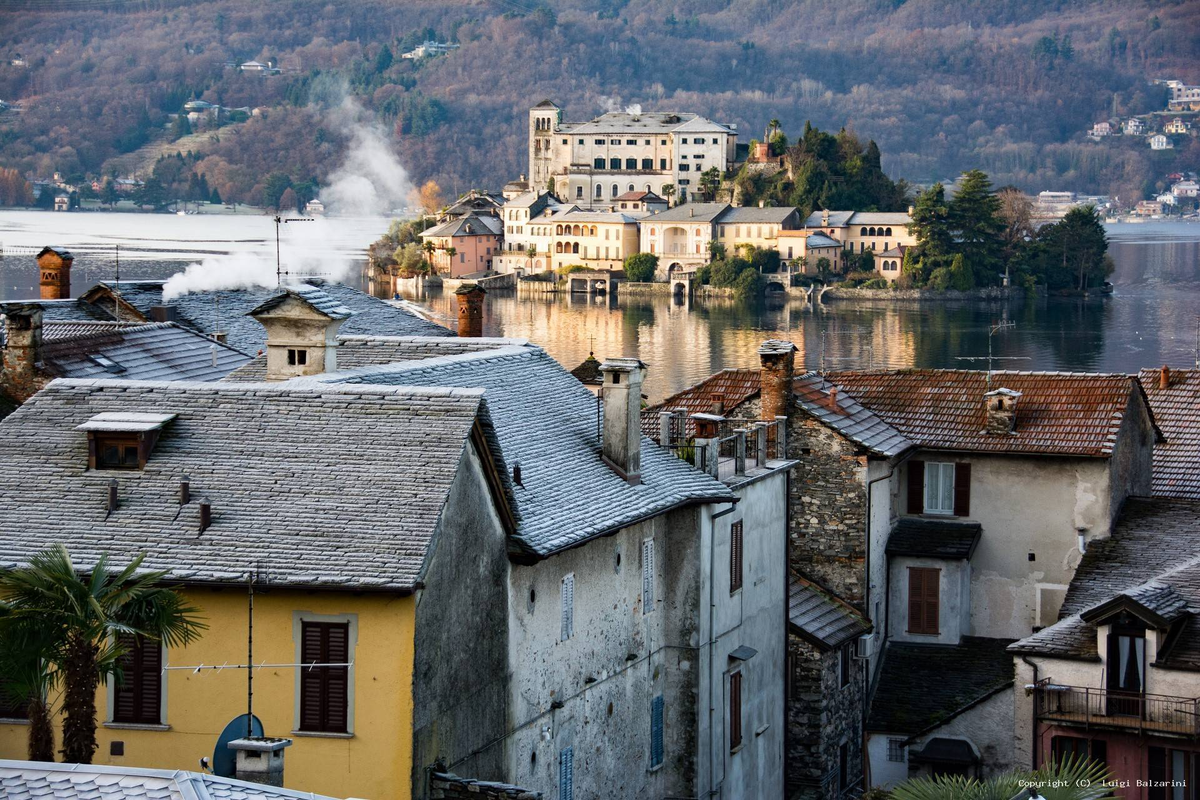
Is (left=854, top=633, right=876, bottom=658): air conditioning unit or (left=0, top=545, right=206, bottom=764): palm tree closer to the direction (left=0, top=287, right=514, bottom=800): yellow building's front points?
the palm tree

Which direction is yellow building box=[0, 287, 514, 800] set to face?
toward the camera

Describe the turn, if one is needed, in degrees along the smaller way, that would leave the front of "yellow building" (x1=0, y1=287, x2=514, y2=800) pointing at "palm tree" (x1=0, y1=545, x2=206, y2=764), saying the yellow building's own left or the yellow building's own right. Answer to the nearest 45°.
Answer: approximately 45° to the yellow building's own right

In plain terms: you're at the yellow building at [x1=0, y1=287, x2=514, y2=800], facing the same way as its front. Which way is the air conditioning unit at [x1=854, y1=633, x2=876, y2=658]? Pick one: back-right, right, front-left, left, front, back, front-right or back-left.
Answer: back-left
